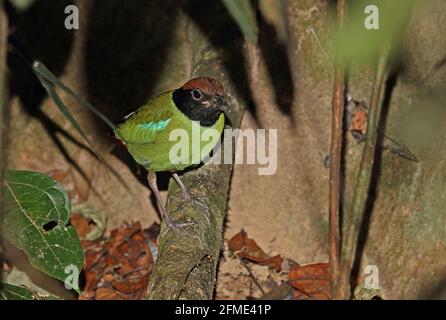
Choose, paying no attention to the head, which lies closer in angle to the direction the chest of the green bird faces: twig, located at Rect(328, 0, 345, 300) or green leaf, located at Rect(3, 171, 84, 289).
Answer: the twig

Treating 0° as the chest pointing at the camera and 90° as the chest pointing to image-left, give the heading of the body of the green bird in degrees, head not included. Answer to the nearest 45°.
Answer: approximately 315°

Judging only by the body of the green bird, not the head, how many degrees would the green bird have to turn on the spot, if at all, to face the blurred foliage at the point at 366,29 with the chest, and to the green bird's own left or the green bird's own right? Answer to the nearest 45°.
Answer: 0° — it already faces it

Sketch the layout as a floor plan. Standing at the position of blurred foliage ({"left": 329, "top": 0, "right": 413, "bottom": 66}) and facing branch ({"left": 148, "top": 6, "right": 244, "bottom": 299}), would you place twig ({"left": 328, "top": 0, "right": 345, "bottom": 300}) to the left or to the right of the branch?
right

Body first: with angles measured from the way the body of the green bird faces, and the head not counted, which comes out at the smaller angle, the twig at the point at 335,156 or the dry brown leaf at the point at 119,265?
the twig
